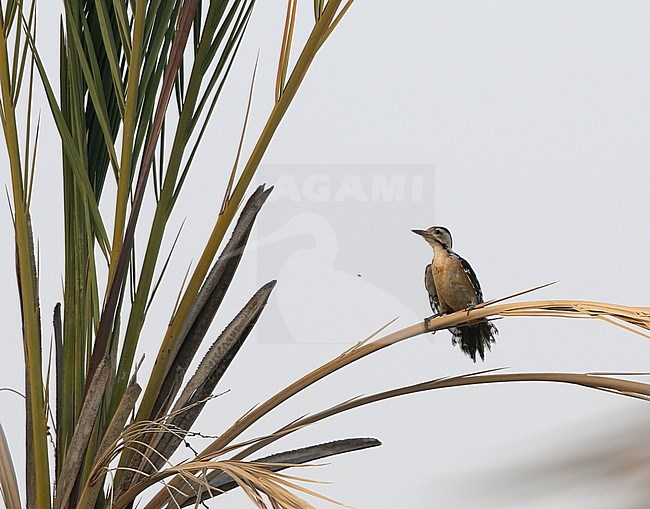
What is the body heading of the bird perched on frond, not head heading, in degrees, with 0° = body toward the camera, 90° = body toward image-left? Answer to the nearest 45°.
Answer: approximately 45°
